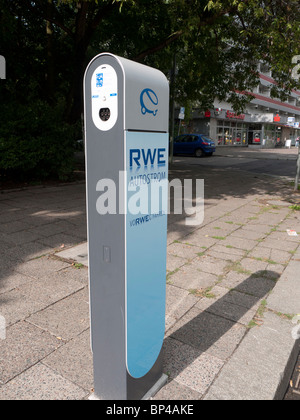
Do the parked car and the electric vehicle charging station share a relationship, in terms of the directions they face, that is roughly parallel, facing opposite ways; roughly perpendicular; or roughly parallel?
roughly perpendicular

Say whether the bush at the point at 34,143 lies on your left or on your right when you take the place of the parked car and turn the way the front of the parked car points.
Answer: on your left

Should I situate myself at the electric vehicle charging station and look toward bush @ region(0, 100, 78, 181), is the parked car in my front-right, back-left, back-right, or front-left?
front-right

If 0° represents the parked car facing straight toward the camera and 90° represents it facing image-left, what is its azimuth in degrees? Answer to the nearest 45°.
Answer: approximately 135°

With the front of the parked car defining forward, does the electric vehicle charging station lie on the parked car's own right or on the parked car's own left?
on the parked car's own left

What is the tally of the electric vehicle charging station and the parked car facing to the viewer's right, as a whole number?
0

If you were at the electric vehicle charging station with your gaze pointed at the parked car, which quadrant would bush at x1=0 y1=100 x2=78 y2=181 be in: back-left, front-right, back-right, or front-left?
front-left

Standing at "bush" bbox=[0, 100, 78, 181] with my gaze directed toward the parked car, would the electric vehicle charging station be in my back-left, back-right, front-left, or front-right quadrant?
back-right

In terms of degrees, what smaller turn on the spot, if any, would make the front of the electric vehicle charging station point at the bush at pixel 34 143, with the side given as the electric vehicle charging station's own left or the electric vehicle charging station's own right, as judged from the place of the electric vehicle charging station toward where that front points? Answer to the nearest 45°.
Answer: approximately 135° to the electric vehicle charging station's own right
